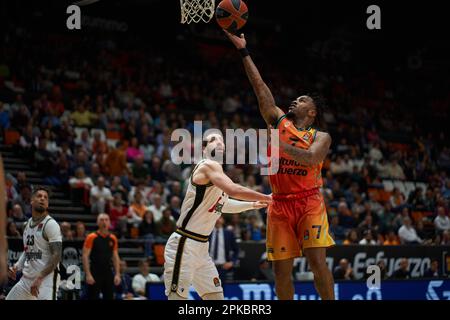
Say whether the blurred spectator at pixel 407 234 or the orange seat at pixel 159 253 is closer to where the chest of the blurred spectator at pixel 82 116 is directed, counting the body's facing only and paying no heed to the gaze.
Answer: the orange seat

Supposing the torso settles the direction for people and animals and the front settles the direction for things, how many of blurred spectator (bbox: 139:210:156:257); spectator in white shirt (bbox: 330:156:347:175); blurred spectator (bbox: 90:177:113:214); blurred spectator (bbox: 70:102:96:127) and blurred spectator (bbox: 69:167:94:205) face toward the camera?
5

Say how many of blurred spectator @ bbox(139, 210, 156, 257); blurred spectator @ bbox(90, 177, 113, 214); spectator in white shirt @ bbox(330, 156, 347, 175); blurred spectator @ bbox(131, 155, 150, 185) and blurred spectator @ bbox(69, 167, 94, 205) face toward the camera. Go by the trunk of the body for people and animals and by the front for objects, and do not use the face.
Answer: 5

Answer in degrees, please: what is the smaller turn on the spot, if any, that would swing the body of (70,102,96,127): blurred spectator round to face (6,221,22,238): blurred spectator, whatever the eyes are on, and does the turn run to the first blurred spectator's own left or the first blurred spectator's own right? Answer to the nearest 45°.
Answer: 0° — they already face them

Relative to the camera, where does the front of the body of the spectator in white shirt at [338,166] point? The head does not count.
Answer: toward the camera

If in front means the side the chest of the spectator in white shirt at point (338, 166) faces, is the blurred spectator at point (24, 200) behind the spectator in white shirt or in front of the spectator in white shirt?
in front

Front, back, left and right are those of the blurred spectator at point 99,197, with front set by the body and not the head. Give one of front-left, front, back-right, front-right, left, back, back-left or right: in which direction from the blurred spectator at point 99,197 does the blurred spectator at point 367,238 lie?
left

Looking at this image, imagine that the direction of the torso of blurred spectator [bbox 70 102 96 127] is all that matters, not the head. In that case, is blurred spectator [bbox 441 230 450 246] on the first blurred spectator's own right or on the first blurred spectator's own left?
on the first blurred spectator's own left

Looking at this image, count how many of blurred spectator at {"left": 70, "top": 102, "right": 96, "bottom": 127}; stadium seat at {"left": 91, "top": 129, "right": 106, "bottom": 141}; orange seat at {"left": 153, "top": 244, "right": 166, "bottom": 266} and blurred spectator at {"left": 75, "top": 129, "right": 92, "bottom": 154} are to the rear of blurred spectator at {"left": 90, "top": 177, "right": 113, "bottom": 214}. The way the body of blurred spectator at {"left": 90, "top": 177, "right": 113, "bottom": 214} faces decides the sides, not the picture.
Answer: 3

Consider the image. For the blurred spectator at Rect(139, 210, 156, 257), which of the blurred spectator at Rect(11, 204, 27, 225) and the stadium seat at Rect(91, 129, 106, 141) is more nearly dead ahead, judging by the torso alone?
the blurred spectator

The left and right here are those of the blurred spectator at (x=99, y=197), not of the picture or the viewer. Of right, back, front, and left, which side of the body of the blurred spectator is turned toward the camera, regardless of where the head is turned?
front

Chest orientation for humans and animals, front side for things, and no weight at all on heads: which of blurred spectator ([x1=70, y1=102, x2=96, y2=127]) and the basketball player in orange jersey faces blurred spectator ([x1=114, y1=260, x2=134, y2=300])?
blurred spectator ([x1=70, y1=102, x2=96, y2=127])

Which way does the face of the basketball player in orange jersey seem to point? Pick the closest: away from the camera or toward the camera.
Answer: toward the camera

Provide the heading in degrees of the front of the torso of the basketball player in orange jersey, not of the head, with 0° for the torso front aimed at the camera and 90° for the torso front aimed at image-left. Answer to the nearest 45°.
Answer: approximately 45°

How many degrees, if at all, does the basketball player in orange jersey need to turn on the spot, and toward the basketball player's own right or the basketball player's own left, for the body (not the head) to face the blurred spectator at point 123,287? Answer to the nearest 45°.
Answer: approximately 90° to the basketball player's own right

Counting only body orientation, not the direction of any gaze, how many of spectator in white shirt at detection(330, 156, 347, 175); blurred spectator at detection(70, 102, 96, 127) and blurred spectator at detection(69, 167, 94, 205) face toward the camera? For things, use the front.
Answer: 3

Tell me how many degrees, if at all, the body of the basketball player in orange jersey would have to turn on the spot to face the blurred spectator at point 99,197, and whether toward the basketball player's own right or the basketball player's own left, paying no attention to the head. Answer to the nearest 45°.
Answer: approximately 90° to the basketball player's own right
